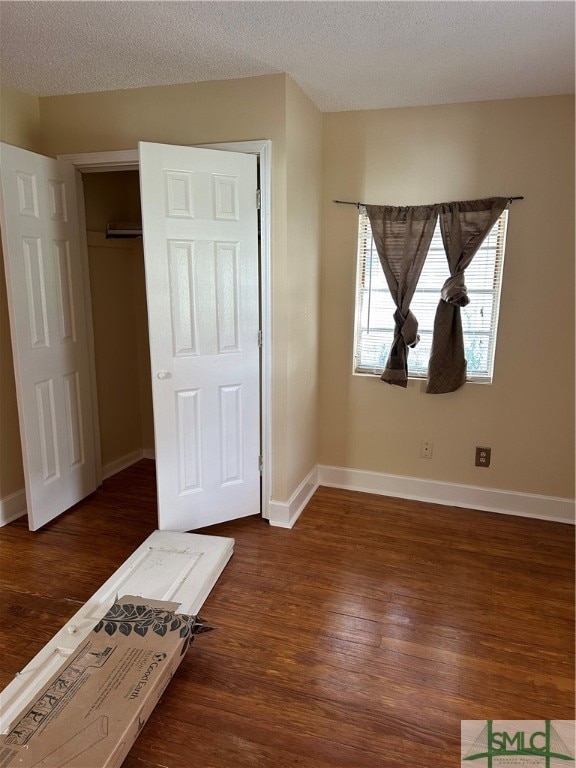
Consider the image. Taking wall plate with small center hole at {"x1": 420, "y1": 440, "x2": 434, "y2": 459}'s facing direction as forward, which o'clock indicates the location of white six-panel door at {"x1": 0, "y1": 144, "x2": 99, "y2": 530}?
The white six-panel door is roughly at 2 o'clock from the wall plate with small center hole.

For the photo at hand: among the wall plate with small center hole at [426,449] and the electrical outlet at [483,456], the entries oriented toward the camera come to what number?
2

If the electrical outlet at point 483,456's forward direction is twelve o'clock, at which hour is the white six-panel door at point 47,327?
The white six-panel door is roughly at 2 o'clock from the electrical outlet.

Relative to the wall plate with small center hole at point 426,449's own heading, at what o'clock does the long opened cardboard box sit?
The long opened cardboard box is roughly at 1 o'clock from the wall plate with small center hole.
